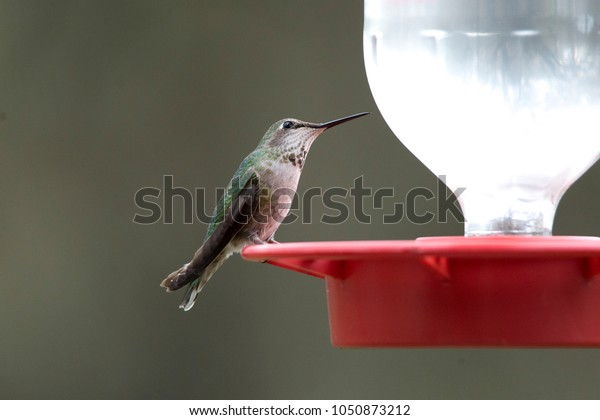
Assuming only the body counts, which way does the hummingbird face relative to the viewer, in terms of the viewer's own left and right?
facing to the right of the viewer
